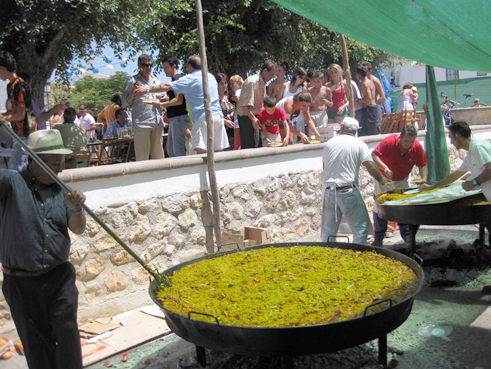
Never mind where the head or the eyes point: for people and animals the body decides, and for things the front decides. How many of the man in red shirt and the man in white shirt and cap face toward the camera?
1

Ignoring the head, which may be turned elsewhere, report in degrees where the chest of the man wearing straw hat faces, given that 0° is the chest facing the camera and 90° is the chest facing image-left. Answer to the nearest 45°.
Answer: approximately 315°

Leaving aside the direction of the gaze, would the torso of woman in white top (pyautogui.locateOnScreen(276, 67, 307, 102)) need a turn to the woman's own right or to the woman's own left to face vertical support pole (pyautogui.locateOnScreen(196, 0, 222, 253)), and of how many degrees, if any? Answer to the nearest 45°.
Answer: approximately 45° to the woman's own right

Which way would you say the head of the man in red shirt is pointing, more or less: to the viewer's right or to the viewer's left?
to the viewer's left

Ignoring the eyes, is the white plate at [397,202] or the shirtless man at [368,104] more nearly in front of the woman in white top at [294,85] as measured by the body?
the white plate

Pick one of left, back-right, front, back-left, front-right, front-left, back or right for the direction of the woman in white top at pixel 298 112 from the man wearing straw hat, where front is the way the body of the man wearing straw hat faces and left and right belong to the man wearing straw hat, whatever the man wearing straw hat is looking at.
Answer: left

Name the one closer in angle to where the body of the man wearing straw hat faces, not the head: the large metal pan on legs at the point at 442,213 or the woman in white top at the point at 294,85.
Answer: the large metal pan on legs

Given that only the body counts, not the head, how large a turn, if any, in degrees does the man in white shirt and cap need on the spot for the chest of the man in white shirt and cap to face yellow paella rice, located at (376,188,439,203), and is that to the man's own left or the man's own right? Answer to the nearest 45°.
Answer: approximately 45° to the man's own right

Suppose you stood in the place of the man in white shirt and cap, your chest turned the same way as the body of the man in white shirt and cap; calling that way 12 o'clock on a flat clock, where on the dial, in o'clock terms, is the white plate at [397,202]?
The white plate is roughly at 3 o'clock from the man in white shirt and cap.

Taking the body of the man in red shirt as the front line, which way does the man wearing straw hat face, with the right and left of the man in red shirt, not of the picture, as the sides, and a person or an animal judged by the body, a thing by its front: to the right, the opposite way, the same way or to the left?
to the left

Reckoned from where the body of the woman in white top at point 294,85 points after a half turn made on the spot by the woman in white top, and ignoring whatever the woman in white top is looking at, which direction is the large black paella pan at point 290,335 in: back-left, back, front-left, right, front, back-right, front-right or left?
back-left

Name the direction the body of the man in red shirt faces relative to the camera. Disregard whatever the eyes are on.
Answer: toward the camera

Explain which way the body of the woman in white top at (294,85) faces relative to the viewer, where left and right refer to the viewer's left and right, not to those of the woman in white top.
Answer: facing the viewer and to the right of the viewer

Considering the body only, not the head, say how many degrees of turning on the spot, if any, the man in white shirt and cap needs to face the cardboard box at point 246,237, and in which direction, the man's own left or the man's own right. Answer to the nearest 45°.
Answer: approximately 135° to the man's own left

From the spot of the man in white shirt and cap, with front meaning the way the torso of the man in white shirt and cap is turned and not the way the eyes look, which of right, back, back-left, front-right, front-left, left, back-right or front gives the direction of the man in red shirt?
front
